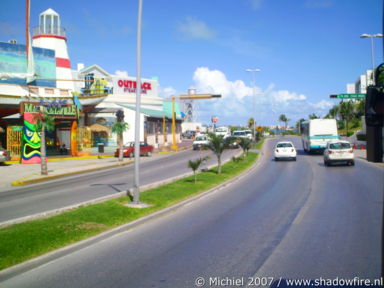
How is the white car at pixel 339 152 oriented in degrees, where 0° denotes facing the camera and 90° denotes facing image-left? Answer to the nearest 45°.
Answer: approximately 180°

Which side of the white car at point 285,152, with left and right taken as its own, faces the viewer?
back

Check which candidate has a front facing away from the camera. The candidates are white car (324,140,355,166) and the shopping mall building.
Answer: the white car

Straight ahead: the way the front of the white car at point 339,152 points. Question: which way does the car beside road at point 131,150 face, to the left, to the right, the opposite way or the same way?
the opposite way

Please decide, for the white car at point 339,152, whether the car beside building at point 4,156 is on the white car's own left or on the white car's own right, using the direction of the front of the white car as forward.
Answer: on the white car's own left

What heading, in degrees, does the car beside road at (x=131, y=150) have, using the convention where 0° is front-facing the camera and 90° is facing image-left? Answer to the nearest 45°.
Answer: approximately 45°

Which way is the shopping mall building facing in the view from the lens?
facing the viewer and to the right of the viewer

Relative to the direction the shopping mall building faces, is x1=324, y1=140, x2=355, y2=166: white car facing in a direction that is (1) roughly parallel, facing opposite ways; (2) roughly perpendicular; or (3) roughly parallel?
roughly perpendicular

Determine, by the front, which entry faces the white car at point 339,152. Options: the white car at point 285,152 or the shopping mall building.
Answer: the shopping mall building

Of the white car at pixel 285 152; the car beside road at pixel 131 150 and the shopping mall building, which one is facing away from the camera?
the white car

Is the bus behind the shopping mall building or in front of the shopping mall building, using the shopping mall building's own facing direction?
in front

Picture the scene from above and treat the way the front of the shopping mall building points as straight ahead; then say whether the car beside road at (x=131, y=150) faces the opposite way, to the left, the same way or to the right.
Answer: to the right

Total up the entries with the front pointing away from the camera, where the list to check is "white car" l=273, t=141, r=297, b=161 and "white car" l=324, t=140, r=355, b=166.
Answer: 2
